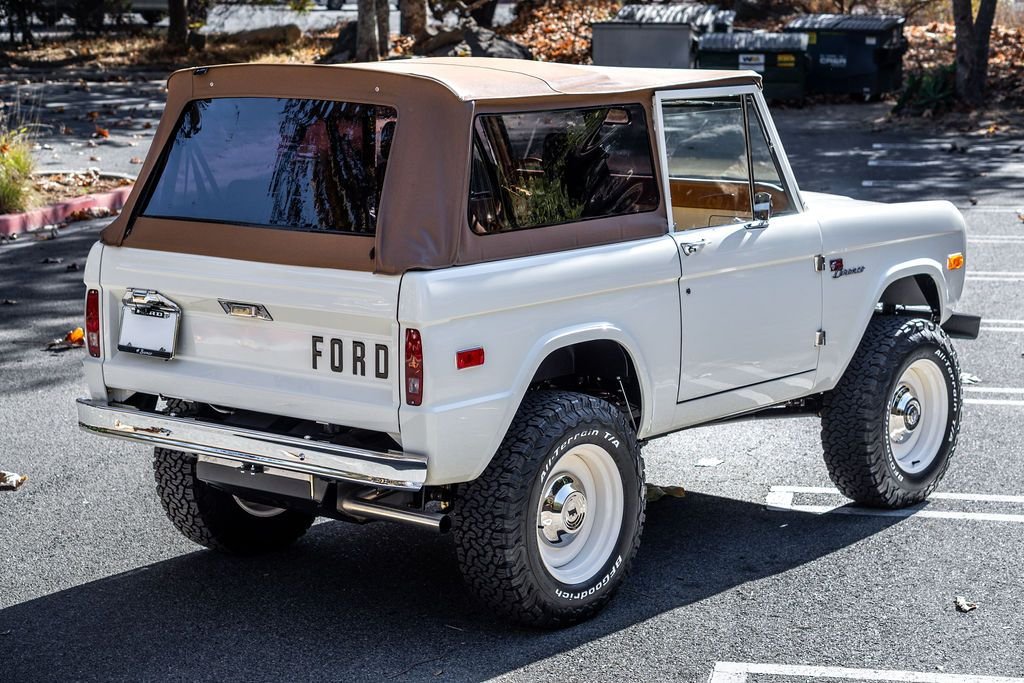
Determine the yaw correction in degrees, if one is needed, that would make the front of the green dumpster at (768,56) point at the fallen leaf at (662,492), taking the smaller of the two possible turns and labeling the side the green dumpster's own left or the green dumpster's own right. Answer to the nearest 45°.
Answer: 0° — it already faces it

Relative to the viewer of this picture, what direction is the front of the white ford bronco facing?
facing away from the viewer and to the right of the viewer

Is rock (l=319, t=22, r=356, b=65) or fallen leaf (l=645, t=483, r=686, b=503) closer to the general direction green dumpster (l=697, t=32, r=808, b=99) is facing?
the fallen leaf

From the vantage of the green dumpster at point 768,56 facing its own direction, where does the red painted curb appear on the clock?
The red painted curb is roughly at 1 o'clock from the green dumpster.

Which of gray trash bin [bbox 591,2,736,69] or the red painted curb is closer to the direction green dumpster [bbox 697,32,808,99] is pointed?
the red painted curb

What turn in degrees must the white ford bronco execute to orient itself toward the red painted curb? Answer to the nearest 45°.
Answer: approximately 90° to its left

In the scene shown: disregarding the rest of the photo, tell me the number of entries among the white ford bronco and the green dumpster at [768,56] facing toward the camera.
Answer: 1

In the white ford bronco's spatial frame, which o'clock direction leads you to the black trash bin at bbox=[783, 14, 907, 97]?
The black trash bin is roughly at 11 o'clock from the white ford bronco.

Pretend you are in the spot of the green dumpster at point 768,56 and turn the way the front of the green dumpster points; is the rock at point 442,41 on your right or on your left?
on your right

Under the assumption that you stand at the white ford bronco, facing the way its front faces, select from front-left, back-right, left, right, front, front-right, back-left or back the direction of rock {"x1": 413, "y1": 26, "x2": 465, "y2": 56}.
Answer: front-left

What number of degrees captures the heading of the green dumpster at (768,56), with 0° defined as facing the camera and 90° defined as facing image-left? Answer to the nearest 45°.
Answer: approximately 0°

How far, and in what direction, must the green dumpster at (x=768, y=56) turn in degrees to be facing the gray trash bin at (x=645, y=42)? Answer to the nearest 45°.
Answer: approximately 90° to its right

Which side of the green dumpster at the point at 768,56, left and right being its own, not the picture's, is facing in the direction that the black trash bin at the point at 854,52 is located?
left

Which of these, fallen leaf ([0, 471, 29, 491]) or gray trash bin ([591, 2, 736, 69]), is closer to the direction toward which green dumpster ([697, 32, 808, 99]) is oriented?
the fallen leaf

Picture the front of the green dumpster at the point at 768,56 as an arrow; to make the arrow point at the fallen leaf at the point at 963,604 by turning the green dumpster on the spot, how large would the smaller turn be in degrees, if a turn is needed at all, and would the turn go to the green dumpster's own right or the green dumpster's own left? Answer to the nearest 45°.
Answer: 0° — it already faces it
